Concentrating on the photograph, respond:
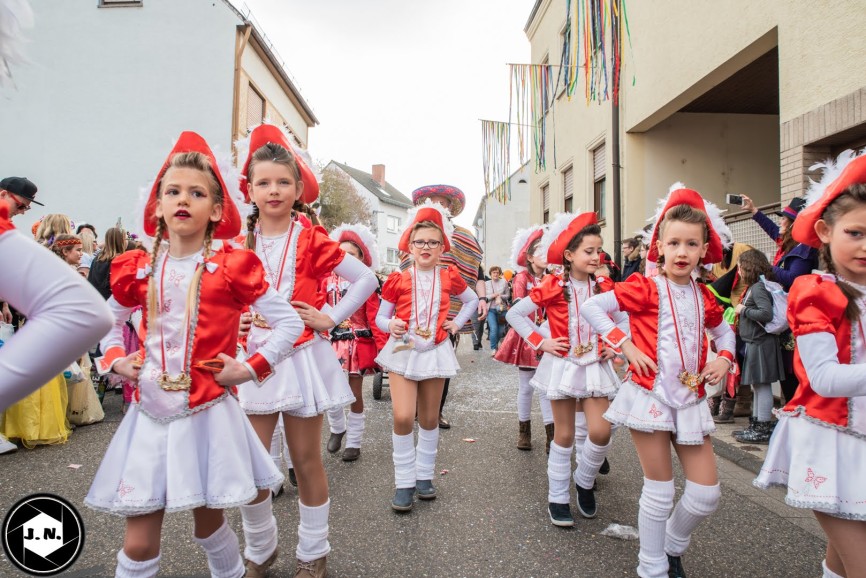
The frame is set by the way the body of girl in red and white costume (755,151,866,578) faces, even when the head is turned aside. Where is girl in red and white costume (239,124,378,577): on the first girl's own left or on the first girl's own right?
on the first girl's own right

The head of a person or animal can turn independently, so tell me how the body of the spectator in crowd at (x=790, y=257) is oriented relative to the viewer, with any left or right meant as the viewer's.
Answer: facing to the left of the viewer

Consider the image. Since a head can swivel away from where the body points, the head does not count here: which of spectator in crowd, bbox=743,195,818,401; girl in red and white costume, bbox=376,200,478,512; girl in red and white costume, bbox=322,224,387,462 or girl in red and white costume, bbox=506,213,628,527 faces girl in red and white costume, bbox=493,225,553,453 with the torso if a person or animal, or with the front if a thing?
the spectator in crowd

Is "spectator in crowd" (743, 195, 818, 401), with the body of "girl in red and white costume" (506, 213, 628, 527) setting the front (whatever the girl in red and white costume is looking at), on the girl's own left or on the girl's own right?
on the girl's own left

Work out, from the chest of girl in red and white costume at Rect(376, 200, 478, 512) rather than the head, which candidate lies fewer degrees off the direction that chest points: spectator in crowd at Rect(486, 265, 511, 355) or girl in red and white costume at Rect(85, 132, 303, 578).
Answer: the girl in red and white costume

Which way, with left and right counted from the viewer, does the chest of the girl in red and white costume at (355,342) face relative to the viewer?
facing the viewer and to the left of the viewer

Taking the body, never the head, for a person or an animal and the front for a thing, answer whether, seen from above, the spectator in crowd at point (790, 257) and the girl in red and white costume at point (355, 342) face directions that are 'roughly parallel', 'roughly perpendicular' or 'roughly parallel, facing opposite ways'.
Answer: roughly perpendicular

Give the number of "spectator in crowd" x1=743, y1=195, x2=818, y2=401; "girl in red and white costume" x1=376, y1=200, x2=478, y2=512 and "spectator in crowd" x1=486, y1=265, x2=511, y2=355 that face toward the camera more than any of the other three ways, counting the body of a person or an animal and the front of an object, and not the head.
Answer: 2

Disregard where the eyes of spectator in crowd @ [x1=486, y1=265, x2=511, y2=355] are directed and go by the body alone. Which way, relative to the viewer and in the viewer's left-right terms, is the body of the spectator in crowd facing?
facing the viewer
